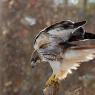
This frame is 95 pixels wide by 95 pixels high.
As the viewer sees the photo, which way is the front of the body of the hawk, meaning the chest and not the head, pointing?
to the viewer's left
